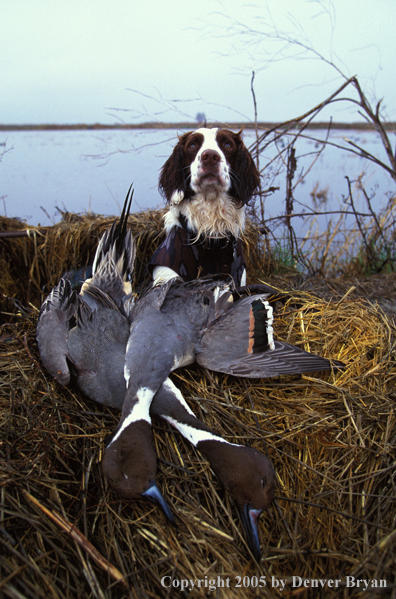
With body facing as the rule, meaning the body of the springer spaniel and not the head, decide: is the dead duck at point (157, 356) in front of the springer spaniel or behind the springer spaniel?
in front

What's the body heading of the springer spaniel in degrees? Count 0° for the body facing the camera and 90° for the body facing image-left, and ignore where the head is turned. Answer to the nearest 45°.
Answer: approximately 0°

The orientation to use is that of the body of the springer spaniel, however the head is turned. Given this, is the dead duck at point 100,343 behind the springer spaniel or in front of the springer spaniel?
in front
